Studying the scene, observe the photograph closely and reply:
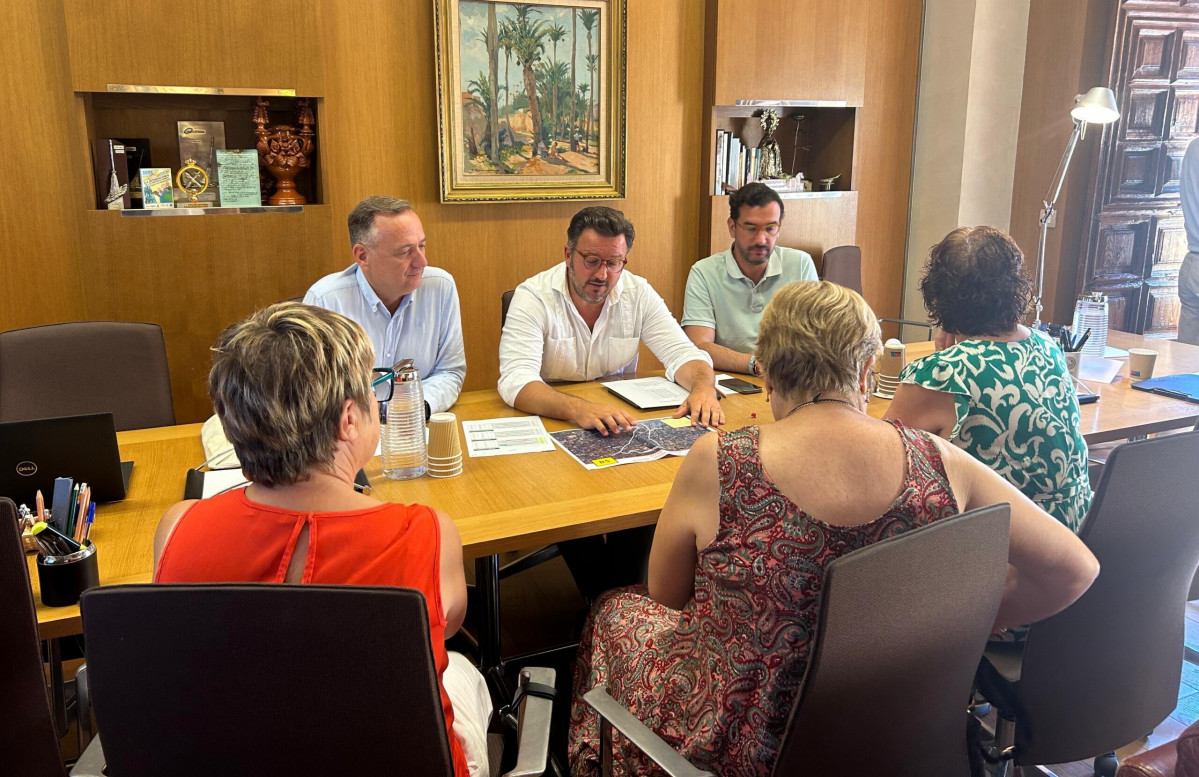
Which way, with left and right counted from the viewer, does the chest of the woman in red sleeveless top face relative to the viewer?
facing away from the viewer

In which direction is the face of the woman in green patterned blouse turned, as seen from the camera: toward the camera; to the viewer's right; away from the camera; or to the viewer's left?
away from the camera

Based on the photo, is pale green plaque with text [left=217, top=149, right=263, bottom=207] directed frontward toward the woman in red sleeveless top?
yes

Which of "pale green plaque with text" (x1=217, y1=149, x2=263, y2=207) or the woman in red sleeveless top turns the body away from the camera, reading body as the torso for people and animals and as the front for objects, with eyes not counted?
the woman in red sleeveless top

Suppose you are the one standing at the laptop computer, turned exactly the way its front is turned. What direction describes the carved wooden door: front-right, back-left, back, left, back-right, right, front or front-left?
right

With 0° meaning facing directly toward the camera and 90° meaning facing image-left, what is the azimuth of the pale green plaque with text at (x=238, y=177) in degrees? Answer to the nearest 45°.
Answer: approximately 0°

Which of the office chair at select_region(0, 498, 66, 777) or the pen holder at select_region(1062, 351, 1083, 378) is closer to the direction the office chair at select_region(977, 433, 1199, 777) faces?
the pen holder

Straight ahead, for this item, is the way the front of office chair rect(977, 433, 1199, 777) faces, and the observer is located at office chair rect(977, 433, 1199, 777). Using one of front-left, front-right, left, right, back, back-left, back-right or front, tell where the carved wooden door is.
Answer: front-right

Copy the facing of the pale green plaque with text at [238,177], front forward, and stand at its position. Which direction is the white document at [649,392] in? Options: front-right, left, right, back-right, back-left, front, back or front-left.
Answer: front-left

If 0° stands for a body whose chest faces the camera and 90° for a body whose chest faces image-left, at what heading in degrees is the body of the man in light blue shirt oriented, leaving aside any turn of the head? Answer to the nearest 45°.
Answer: approximately 315°

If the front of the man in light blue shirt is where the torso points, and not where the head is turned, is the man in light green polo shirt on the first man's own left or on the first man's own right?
on the first man's own left

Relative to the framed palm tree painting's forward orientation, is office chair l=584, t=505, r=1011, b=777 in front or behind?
in front

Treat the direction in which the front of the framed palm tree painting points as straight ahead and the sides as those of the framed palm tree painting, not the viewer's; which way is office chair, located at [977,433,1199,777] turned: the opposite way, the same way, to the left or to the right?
the opposite way
